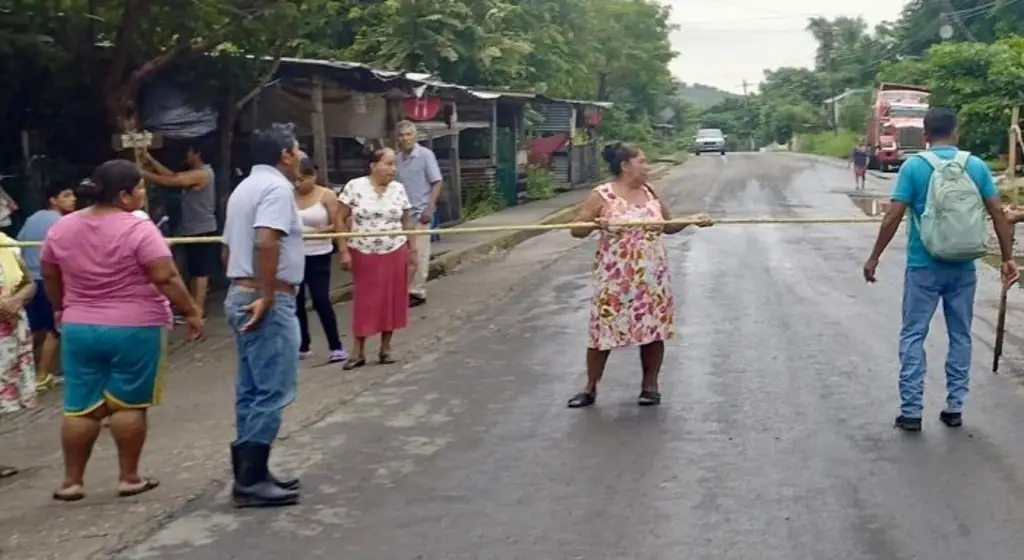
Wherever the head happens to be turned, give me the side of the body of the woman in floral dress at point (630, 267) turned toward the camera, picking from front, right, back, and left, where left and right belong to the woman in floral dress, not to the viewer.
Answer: front

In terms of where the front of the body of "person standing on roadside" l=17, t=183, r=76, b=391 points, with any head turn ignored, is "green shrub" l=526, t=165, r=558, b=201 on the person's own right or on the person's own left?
on the person's own left

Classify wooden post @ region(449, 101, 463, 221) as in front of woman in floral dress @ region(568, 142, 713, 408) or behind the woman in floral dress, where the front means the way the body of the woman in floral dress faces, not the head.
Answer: behind

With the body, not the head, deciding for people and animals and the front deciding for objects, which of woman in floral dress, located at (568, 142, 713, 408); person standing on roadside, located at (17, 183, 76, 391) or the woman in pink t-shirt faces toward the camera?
the woman in floral dress

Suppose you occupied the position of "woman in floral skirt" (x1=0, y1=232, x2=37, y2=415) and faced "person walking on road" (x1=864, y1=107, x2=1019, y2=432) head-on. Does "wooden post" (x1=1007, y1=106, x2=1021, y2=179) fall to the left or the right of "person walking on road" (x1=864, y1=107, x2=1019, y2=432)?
left

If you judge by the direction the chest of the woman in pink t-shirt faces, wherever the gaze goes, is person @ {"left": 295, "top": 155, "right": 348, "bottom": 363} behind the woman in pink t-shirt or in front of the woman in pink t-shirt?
in front

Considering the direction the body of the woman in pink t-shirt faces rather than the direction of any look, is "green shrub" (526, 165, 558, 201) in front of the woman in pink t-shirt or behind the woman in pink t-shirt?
in front

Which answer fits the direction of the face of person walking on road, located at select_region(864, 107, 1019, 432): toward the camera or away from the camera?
away from the camera

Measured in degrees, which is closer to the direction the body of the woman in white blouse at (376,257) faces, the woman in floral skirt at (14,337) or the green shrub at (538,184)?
the woman in floral skirt

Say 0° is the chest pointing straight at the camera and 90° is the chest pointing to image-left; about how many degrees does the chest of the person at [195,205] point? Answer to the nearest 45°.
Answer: approximately 90°

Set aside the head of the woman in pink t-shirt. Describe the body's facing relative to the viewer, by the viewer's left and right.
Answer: facing away from the viewer and to the right of the viewer

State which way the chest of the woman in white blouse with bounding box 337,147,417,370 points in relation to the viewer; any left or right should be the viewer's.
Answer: facing the viewer
